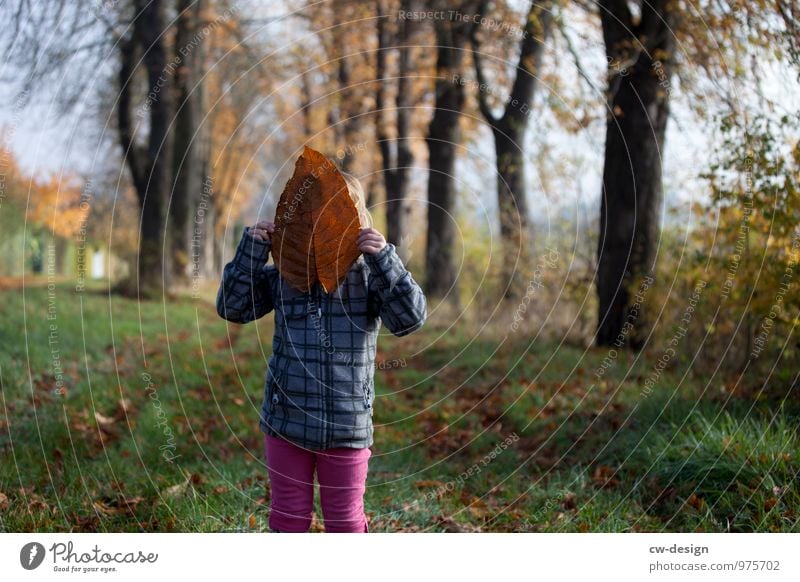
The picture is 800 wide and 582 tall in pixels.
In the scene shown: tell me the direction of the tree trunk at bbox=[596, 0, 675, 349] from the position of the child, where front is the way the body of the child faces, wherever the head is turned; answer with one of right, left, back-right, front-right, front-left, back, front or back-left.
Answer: back-left

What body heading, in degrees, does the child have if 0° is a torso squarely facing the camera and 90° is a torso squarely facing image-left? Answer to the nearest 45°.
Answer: approximately 0°

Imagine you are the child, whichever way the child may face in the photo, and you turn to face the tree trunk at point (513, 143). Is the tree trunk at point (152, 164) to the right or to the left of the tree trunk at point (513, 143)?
left

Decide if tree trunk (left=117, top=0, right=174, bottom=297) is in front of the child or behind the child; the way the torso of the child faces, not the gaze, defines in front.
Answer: behind

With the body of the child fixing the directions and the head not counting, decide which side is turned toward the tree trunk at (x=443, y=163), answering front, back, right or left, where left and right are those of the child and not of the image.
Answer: back

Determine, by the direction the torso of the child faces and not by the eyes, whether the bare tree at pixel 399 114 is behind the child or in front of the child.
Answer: behind

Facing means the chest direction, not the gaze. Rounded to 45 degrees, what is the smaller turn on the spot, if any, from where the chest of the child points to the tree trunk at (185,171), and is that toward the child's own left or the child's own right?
approximately 180°

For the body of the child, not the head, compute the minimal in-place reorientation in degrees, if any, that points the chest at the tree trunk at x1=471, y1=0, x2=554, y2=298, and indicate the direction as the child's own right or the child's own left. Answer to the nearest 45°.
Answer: approximately 180°
